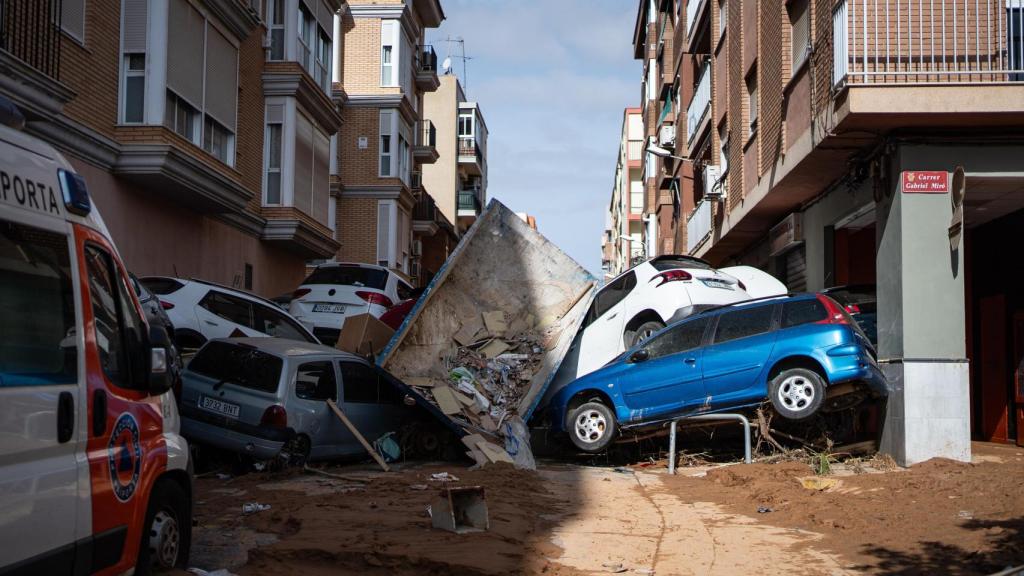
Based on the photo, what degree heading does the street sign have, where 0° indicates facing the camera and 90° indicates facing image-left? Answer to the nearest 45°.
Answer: approximately 0°

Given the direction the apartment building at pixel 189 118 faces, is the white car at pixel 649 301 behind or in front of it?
in front

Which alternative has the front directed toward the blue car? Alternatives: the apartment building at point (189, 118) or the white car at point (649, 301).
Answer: the apartment building

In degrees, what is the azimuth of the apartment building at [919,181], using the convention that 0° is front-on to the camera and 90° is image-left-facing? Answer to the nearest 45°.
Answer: approximately 45°

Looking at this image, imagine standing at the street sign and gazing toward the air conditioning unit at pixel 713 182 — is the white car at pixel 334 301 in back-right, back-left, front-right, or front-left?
front-left

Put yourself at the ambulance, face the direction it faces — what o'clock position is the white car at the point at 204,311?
The white car is roughly at 11 o'clock from the ambulance.

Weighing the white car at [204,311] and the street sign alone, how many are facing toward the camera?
1

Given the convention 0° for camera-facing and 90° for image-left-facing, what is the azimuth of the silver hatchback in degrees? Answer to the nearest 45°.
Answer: approximately 225°

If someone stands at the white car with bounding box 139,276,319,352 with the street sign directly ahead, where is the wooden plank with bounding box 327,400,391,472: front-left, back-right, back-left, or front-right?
front-right

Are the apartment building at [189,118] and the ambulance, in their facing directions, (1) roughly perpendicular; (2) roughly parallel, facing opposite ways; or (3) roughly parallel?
roughly perpendicular

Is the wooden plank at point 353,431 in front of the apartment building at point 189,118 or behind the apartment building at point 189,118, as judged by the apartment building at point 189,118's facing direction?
in front

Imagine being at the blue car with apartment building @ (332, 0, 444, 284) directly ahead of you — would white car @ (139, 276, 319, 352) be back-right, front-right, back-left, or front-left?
front-left

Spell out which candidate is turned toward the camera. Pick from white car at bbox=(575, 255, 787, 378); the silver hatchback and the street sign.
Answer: the street sign

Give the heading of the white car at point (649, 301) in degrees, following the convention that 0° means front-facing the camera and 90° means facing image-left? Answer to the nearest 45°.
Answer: approximately 135°

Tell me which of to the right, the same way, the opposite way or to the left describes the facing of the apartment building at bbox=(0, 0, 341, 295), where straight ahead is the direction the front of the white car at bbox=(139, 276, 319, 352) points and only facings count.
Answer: to the right
